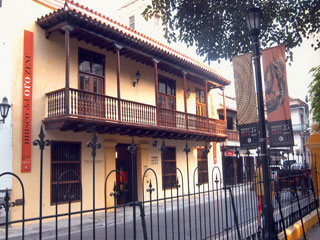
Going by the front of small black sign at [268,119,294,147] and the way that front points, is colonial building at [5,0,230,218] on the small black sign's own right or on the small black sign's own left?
on the small black sign's own right

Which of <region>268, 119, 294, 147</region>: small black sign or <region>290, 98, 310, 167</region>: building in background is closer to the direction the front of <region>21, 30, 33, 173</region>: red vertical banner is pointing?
the small black sign

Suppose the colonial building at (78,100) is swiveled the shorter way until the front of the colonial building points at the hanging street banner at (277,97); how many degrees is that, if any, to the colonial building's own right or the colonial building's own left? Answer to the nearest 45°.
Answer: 0° — it already faces it

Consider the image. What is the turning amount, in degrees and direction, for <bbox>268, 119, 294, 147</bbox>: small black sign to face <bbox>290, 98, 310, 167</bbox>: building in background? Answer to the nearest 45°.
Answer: approximately 180°

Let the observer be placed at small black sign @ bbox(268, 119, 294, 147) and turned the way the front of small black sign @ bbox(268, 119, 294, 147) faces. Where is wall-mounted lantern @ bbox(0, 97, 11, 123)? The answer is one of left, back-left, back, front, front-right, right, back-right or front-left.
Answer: right

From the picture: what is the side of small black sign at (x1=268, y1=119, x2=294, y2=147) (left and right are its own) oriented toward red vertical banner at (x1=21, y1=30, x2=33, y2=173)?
right

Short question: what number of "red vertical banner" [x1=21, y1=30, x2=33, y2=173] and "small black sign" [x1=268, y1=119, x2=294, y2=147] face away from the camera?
0

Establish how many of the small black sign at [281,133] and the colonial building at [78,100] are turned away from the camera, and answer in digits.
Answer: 0

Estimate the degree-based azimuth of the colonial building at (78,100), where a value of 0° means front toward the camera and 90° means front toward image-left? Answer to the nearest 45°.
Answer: approximately 315°

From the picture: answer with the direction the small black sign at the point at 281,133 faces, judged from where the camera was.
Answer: facing the viewer

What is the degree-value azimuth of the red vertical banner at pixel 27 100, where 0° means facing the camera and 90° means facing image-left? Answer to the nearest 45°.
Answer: approximately 315°
